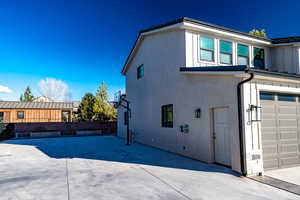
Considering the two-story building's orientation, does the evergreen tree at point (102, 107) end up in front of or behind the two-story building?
behind

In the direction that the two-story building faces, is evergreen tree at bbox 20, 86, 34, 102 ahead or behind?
behind

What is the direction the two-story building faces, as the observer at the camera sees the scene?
facing the viewer and to the right of the viewer

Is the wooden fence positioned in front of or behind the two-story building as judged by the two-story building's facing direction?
behind

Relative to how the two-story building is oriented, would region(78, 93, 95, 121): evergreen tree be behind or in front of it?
behind

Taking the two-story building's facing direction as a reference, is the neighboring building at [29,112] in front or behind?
behind
